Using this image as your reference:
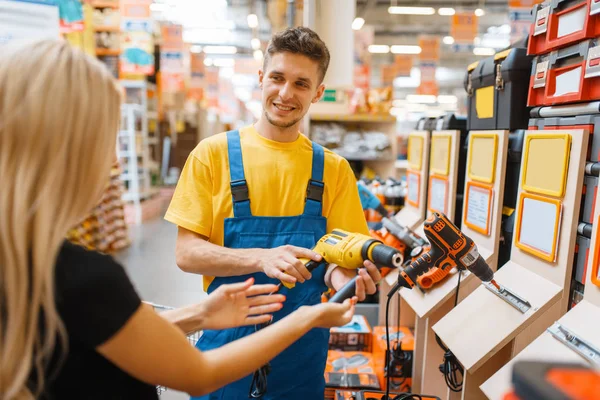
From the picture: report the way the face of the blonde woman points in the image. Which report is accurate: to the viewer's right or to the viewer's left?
to the viewer's right

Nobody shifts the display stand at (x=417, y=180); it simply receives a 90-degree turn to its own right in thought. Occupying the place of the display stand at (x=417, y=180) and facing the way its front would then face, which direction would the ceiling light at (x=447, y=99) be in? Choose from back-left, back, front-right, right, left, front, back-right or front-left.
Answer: front-right

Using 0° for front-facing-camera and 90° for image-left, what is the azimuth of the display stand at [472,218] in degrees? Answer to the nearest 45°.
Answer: approximately 45°

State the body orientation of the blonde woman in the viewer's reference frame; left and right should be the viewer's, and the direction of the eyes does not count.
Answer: facing away from the viewer and to the right of the viewer

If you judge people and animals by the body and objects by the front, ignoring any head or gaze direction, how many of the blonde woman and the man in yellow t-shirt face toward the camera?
1
